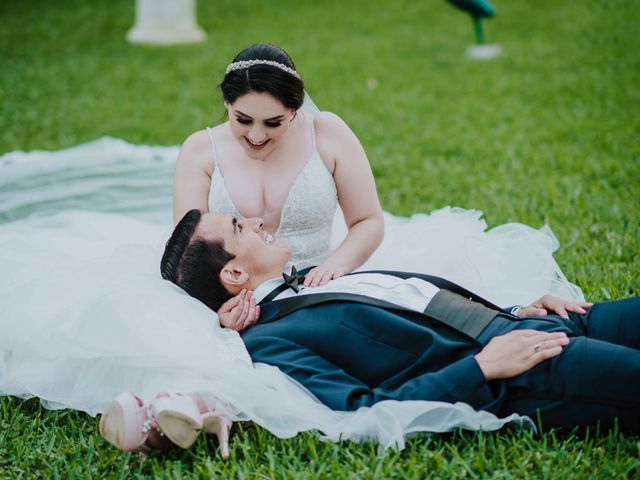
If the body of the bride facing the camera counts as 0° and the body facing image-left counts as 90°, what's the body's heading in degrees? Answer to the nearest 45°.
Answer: approximately 0°

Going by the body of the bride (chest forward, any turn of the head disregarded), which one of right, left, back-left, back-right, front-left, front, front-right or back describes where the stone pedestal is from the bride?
back
